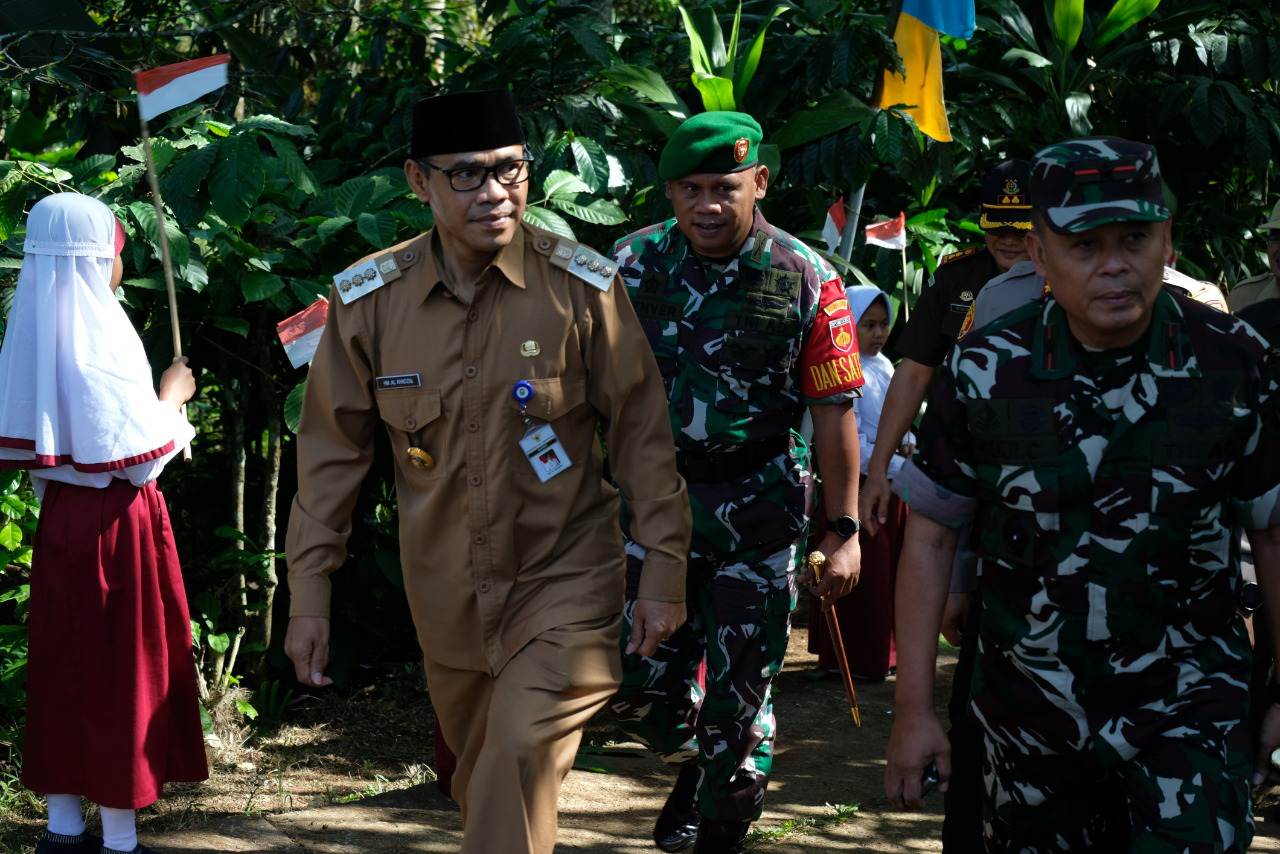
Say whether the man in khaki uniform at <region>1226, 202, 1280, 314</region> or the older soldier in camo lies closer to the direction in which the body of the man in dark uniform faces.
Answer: the older soldier in camo

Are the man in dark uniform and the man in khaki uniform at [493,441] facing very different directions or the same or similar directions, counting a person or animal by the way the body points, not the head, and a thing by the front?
same or similar directions

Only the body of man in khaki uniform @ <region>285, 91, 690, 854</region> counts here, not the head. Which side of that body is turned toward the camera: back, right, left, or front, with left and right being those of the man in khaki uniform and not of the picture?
front

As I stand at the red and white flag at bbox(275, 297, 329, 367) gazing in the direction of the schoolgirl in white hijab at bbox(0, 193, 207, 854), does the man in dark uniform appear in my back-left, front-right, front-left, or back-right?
back-left

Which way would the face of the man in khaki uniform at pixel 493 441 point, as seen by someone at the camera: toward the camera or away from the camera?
toward the camera

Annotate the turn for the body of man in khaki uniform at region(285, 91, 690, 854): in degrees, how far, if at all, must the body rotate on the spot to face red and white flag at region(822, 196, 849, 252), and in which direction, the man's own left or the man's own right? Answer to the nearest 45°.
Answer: approximately 135° to the man's own left

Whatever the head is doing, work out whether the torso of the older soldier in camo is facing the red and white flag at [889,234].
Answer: no

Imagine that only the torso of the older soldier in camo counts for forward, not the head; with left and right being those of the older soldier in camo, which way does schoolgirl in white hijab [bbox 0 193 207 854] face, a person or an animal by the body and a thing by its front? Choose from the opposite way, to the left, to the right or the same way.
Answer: the opposite way

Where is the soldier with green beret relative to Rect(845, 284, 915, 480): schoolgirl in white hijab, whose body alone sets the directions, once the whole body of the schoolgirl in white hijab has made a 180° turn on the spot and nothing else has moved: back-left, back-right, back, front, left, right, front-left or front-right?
back-left

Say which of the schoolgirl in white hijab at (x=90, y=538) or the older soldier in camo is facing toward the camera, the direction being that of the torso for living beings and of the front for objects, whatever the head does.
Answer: the older soldier in camo

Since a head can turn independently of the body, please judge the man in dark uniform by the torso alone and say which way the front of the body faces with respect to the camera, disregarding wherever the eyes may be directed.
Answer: toward the camera

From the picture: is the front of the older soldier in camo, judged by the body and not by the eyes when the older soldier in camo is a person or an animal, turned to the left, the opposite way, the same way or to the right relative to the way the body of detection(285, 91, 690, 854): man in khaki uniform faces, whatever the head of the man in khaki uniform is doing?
the same way

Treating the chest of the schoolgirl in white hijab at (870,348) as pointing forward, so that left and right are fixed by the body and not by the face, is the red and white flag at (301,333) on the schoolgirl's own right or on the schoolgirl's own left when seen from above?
on the schoolgirl's own right

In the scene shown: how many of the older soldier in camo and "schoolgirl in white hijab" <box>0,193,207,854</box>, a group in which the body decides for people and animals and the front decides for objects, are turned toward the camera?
1

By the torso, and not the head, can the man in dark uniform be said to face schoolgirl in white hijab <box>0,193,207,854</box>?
no

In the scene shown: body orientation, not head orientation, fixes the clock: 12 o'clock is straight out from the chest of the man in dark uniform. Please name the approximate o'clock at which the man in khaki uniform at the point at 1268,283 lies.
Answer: The man in khaki uniform is roughly at 8 o'clock from the man in dark uniform.

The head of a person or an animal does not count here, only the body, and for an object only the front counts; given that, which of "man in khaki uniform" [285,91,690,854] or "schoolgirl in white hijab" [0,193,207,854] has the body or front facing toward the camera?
the man in khaki uniform

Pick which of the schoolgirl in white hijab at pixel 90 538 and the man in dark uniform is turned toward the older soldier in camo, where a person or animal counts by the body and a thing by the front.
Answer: the man in dark uniform

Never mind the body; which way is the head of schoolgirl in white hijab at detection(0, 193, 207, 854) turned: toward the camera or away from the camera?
away from the camera

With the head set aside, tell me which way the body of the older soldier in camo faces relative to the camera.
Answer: toward the camera
